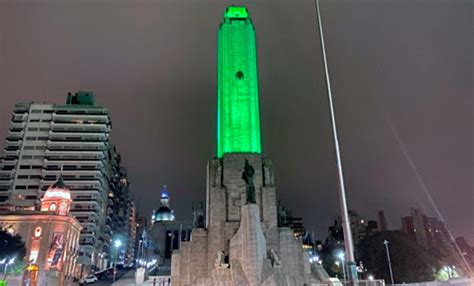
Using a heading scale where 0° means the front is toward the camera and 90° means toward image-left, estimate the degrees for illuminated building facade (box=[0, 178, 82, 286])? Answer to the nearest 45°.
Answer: approximately 0°

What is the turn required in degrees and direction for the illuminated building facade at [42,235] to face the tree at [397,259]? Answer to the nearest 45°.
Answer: approximately 45° to its left
